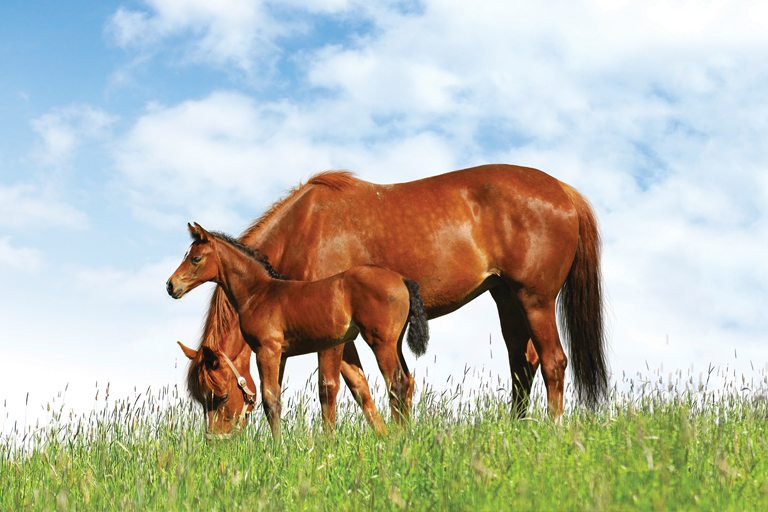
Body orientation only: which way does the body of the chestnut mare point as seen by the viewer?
to the viewer's left

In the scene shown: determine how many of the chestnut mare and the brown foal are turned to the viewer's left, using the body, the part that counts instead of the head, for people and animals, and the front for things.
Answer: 2

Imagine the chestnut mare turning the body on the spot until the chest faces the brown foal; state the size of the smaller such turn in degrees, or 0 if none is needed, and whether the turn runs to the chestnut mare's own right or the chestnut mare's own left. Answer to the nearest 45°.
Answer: approximately 45° to the chestnut mare's own left

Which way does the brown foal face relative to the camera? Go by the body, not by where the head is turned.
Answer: to the viewer's left
